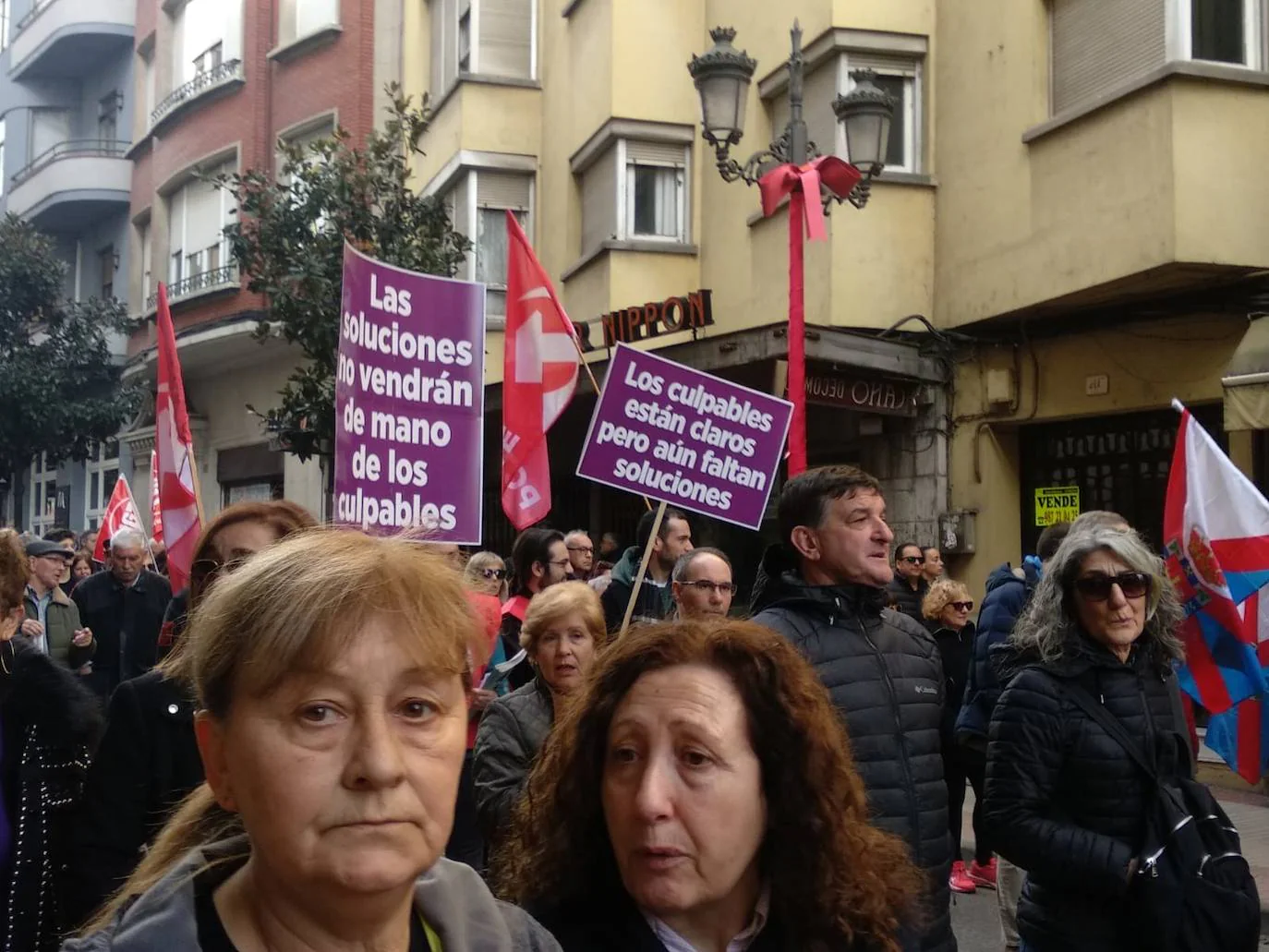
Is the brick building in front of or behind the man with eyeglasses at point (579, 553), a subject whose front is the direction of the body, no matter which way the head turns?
behind

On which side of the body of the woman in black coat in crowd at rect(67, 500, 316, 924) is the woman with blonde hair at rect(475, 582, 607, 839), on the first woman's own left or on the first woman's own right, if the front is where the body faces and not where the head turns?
on the first woman's own left

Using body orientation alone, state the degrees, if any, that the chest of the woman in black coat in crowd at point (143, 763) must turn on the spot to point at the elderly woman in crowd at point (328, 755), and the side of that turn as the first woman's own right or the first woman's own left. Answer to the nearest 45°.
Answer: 0° — they already face them

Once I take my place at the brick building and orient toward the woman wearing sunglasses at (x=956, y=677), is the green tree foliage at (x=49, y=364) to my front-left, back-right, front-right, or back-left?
back-right

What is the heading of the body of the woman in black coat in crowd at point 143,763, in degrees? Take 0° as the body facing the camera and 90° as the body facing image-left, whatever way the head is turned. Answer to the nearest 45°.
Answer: approximately 0°

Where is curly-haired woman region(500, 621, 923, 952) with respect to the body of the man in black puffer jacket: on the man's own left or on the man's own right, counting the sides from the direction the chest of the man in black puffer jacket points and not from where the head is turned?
on the man's own right

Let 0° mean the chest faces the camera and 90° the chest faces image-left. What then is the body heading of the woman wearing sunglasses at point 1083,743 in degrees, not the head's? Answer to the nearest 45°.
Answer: approximately 315°

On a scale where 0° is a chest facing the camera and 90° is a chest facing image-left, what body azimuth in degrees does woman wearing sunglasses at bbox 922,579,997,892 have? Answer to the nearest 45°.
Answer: approximately 315°

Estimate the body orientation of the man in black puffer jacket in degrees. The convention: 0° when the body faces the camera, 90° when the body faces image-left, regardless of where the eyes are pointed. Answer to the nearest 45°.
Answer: approximately 315°

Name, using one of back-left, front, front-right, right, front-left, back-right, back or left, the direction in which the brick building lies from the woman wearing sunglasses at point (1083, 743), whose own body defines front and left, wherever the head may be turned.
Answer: back

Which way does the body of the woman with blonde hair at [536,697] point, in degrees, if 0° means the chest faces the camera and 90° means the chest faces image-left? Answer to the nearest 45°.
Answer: approximately 315°
